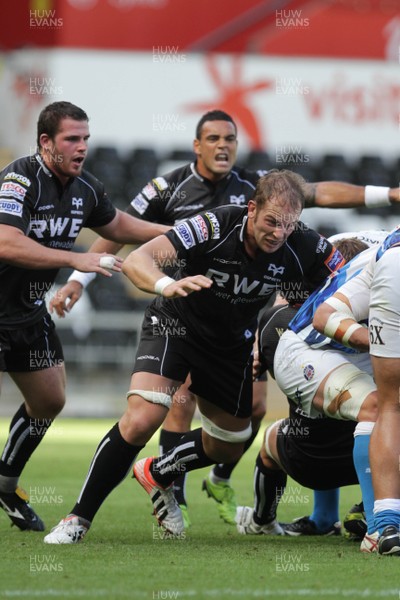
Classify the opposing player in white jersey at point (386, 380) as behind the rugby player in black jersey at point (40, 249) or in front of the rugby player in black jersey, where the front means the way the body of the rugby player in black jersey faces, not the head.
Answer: in front

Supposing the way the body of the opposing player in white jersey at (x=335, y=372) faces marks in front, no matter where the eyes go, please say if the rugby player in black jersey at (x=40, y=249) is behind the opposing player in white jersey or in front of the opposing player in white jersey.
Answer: behind

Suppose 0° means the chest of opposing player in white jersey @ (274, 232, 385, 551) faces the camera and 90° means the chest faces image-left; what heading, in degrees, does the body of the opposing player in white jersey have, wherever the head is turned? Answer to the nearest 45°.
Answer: approximately 270°

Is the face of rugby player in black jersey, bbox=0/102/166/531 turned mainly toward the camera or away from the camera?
toward the camera

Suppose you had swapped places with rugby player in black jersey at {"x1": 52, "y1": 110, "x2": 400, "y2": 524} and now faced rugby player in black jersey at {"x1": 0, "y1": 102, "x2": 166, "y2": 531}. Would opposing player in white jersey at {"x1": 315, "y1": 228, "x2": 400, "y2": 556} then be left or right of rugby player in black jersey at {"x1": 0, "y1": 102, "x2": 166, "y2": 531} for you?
left

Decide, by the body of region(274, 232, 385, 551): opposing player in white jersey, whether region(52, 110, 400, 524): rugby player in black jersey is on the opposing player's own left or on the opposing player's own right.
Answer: on the opposing player's own left

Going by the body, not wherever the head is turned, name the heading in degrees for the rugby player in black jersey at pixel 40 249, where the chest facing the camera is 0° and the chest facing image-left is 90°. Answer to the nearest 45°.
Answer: approximately 315°

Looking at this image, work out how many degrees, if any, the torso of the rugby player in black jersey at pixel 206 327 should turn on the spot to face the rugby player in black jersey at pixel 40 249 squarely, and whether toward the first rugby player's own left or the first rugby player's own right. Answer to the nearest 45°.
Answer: approximately 90° to the first rugby player's own right

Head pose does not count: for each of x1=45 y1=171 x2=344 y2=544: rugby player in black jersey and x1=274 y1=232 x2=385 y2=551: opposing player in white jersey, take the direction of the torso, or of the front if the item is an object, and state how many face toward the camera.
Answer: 1

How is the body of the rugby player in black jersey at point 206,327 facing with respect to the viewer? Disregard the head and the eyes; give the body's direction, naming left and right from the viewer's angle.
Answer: facing the viewer

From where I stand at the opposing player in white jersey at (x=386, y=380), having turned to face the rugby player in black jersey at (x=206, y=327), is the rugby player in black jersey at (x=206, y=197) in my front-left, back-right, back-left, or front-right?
front-right

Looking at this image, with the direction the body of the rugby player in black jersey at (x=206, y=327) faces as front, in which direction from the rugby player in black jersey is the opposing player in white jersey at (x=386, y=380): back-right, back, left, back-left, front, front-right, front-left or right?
front-left

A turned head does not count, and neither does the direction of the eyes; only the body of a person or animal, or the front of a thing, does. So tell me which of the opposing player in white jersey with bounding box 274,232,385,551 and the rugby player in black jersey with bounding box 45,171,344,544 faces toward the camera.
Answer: the rugby player in black jersey

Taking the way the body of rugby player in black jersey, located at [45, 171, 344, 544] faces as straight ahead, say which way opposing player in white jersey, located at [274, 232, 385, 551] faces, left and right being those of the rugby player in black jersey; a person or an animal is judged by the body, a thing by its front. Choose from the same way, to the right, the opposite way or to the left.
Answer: to the left

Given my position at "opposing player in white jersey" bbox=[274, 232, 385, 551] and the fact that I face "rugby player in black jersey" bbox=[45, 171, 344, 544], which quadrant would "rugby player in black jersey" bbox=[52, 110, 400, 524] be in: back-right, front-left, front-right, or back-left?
front-right

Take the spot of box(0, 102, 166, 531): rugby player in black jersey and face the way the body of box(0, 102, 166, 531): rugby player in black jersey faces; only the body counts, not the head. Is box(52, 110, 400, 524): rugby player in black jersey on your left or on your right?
on your left
